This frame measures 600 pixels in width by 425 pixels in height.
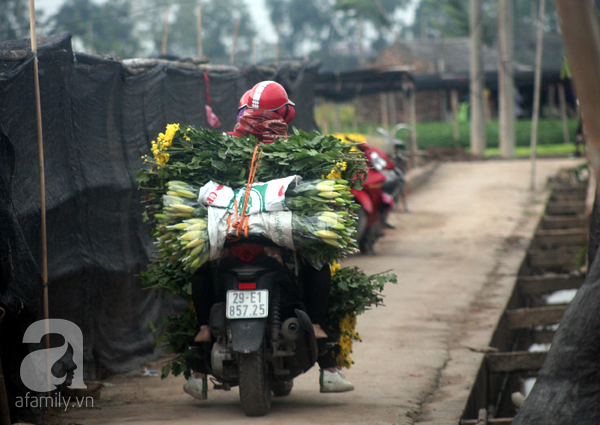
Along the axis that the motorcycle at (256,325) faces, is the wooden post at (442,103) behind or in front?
in front

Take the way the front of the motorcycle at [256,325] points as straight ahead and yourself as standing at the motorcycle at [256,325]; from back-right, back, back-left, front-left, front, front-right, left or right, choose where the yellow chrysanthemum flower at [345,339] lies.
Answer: front-right

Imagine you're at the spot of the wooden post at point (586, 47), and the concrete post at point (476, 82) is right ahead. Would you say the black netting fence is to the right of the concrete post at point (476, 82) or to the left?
left

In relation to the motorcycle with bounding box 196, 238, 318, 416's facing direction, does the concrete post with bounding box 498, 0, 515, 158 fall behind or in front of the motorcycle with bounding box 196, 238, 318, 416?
in front

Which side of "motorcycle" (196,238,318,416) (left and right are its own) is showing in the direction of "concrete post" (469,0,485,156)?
front

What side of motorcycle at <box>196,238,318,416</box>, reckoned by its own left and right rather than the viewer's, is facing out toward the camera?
back

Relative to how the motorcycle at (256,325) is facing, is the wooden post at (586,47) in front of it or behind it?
behind

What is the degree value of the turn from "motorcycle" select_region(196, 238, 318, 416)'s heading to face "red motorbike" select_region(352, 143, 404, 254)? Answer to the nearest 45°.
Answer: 0° — it already faces it

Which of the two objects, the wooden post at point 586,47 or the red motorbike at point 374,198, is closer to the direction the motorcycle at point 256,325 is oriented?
the red motorbike
